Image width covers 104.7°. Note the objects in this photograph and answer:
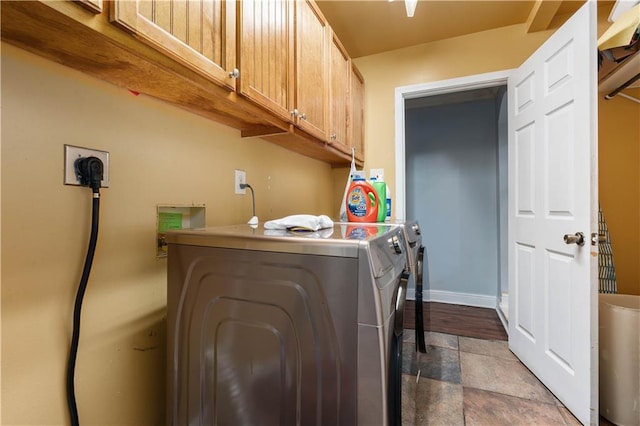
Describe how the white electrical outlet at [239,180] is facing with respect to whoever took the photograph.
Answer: facing the viewer and to the right of the viewer

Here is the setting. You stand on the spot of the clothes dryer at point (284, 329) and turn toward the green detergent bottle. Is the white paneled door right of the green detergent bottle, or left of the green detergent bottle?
right

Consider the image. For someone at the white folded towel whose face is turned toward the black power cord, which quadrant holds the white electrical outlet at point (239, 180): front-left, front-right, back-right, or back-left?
front-right

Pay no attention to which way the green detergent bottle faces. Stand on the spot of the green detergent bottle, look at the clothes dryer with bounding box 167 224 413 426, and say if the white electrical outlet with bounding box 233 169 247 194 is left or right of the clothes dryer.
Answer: right

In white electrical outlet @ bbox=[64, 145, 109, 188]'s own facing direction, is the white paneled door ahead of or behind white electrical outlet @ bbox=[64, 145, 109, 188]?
ahead

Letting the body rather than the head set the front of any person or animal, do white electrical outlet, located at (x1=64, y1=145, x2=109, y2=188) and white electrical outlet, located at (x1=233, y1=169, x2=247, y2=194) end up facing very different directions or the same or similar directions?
same or similar directions

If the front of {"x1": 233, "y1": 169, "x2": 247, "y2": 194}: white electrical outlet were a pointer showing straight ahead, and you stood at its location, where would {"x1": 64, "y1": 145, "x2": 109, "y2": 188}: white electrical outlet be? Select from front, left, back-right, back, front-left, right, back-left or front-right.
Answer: right

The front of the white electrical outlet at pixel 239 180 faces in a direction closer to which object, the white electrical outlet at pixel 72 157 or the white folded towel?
the white folded towel

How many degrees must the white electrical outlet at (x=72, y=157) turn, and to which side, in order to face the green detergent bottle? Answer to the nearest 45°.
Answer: approximately 45° to its left

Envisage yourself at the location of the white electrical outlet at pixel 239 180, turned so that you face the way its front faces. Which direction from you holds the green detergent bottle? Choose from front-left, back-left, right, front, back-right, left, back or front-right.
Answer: front-left

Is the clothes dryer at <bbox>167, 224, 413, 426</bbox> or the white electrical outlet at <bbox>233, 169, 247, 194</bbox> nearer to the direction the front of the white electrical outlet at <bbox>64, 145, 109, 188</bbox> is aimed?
the clothes dryer

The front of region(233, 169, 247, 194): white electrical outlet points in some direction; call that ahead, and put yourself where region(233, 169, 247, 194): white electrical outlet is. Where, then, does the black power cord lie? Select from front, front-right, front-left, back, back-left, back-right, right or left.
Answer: right

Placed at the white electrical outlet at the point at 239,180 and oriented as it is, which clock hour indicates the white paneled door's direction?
The white paneled door is roughly at 11 o'clock from the white electrical outlet.

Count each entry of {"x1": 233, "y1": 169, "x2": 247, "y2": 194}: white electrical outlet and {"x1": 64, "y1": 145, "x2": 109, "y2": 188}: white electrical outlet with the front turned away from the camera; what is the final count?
0
